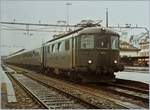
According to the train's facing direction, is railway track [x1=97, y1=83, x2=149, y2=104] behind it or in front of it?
in front

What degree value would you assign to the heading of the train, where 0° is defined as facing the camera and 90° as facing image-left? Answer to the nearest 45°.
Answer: approximately 315°
